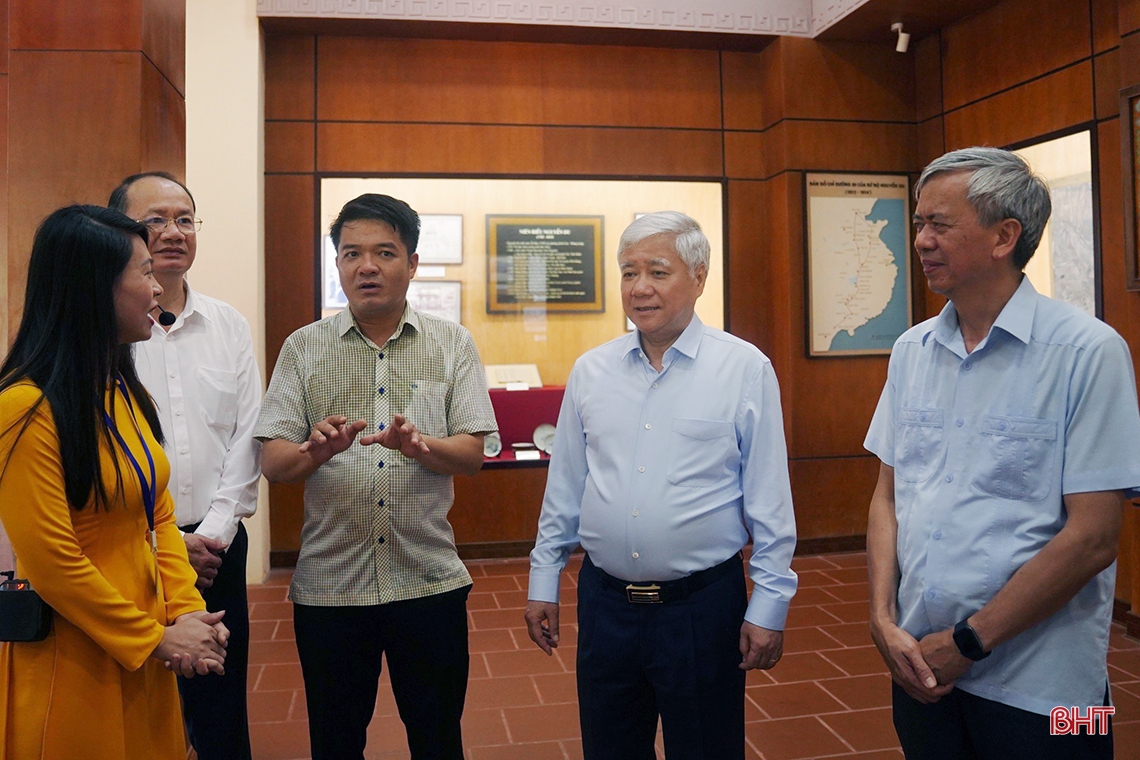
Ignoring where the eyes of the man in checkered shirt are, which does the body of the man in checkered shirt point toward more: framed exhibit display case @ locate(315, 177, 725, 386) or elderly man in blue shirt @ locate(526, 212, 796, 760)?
the elderly man in blue shirt

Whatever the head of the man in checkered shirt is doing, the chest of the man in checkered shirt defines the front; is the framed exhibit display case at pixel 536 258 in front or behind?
behind

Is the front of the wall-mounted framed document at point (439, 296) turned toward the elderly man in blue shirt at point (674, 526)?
yes

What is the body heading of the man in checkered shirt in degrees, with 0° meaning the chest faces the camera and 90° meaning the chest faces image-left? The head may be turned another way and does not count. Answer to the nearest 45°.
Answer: approximately 0°

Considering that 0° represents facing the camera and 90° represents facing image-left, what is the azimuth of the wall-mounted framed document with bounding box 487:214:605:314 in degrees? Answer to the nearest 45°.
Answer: approximately 0°

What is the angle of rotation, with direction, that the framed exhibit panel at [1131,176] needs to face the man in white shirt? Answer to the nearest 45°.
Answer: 0° — it already faces them
